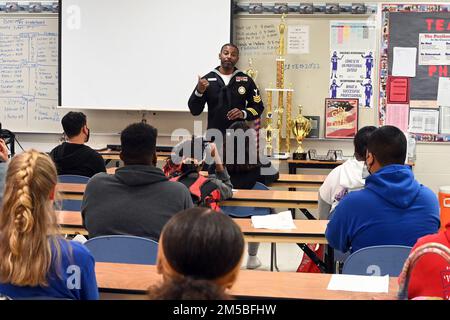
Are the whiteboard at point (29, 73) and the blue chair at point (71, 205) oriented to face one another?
yes

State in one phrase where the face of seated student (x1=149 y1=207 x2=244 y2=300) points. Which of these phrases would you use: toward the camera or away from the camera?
away from the camera

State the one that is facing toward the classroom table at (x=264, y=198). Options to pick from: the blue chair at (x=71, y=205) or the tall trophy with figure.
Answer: the tall trophy with figure

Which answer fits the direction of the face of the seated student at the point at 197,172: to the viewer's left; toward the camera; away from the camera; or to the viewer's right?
away from the camera

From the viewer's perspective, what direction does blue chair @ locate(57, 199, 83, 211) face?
away from the camera

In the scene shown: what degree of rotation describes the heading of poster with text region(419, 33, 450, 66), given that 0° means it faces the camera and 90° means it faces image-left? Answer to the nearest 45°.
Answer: approximately 0°

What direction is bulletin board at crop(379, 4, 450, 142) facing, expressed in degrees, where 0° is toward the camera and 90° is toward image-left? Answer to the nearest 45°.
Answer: approximately 0°

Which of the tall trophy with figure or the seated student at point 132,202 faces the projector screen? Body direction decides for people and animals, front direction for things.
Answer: the seated student
